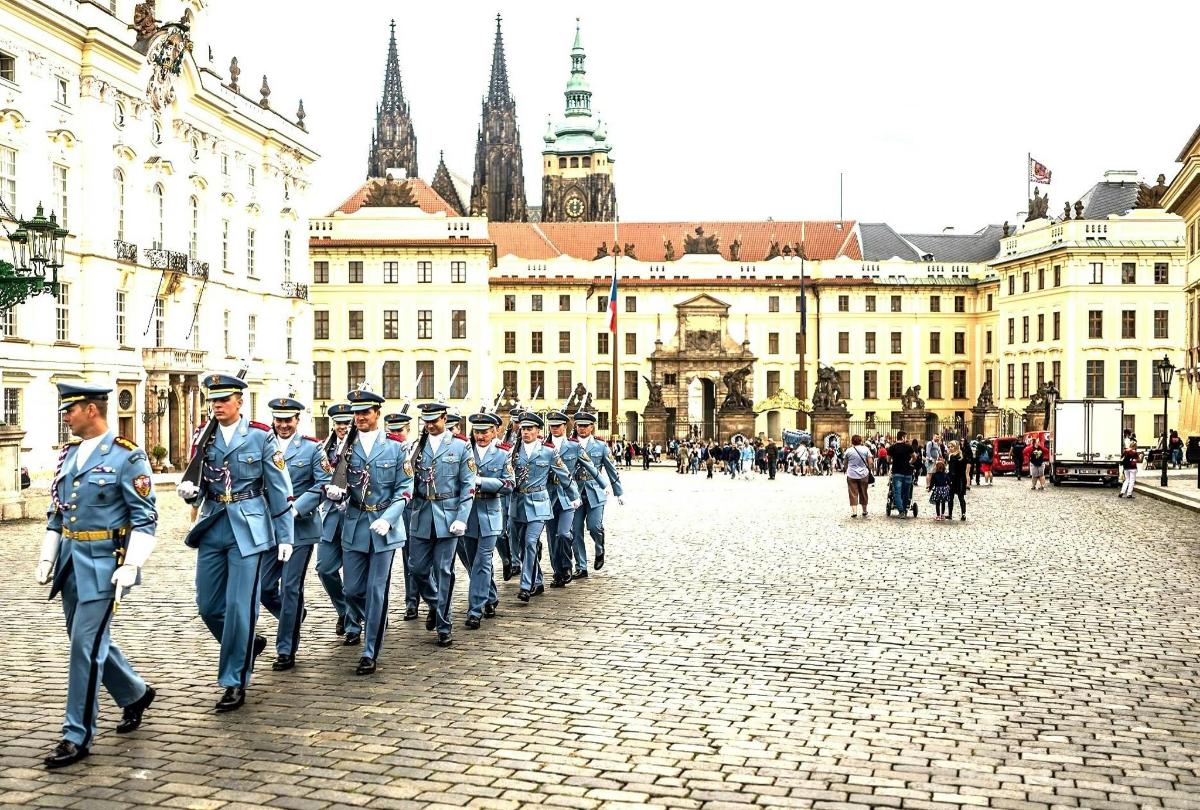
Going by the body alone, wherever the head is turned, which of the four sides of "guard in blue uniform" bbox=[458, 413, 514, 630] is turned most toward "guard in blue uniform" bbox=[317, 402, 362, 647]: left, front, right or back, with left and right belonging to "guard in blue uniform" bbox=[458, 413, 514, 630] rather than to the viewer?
front

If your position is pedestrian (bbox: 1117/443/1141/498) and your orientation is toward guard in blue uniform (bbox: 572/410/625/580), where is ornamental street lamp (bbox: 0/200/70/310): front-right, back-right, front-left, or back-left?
front-right

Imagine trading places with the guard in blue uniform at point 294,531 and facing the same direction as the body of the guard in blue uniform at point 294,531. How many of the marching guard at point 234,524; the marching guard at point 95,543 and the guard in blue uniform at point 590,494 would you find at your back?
1

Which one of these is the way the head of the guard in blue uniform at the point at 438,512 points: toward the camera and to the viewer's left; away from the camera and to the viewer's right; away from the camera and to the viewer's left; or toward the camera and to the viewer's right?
toward the camera and to the viewer's left

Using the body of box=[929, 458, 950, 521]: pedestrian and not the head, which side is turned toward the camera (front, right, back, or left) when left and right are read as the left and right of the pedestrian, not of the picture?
back

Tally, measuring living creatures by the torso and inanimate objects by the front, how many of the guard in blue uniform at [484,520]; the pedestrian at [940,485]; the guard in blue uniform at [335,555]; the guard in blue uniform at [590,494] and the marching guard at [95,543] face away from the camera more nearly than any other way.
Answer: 1

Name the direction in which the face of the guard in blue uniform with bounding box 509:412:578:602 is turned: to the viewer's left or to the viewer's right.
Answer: to the viewer's left

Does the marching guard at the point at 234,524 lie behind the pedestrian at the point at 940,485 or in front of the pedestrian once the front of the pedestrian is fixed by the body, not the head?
behind

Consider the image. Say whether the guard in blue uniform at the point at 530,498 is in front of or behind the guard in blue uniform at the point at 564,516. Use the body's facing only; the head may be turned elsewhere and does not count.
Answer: in front

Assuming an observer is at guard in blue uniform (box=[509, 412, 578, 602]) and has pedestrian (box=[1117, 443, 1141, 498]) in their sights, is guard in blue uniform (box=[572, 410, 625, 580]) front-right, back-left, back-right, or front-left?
front-left

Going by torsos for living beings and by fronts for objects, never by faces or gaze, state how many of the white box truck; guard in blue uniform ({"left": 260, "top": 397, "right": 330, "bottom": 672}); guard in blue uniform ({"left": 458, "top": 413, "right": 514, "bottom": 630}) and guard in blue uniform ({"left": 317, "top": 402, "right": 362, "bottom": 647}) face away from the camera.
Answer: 1

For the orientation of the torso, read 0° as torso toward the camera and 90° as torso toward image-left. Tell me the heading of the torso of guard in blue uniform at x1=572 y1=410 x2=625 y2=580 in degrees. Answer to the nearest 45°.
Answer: approximately 45°

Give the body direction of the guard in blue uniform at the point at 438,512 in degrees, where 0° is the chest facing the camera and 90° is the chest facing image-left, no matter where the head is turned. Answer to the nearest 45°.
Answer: approximately 45°

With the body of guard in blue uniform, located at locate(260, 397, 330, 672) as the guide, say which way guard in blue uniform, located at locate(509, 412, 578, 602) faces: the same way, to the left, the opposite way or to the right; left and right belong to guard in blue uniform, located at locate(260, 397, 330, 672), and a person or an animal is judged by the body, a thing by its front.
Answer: the same way

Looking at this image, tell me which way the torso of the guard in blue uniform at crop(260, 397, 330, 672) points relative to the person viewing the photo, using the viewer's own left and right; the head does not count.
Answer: facing the viewer and to the left of the viewer

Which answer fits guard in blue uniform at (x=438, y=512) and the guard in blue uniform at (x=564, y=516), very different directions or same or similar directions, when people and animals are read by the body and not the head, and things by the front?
same or similar directions
